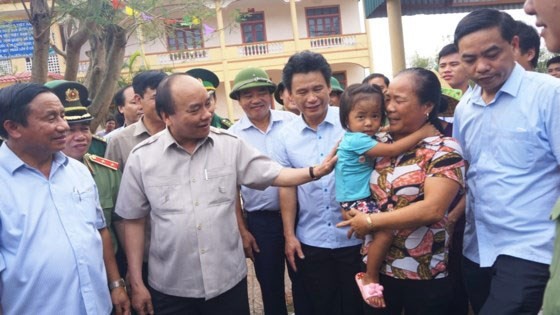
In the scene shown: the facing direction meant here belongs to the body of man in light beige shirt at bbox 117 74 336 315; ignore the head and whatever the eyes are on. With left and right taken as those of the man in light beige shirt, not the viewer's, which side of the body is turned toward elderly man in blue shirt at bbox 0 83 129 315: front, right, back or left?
right

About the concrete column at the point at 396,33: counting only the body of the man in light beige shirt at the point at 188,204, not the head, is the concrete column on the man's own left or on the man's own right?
on the man's own left

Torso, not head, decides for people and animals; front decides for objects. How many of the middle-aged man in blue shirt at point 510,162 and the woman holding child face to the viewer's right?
0

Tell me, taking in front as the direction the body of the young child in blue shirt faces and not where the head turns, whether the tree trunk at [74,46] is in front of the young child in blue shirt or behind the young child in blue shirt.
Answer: behind

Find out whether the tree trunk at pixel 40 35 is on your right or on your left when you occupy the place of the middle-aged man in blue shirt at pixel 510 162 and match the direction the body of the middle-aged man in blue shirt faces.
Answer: on your right

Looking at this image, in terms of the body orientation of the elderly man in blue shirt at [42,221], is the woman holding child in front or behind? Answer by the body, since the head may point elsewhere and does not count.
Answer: in front

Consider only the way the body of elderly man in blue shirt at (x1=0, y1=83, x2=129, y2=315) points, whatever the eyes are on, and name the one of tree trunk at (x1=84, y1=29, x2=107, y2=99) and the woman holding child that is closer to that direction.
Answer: the woman holding child

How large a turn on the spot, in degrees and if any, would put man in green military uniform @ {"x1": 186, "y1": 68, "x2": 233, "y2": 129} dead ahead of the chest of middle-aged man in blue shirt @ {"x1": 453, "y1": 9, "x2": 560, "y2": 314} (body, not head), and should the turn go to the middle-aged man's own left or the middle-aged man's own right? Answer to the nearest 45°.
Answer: approximately 90° to the middle-aged man's own right

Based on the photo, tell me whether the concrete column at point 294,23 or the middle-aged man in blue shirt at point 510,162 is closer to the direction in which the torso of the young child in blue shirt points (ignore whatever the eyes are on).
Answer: the middle-aged man in blue shirt

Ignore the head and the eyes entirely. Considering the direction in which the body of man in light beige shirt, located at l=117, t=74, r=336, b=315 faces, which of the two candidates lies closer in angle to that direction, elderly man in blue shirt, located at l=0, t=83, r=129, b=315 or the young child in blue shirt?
the young child in blue shirt

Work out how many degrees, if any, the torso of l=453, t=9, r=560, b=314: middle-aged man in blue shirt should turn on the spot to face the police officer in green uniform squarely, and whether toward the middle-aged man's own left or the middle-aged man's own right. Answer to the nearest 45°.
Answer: approximately 45° to the middle-aged man's own right

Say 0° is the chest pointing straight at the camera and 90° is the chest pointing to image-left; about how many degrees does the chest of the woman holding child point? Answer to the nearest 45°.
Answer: approximately 45°
